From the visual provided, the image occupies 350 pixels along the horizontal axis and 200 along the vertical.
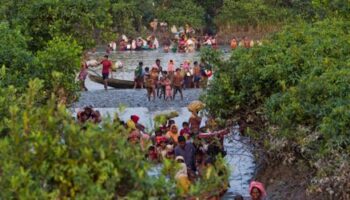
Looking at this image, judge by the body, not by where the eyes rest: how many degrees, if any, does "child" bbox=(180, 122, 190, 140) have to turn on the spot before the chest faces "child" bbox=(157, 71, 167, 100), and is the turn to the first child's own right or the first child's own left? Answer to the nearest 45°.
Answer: approximately 180°

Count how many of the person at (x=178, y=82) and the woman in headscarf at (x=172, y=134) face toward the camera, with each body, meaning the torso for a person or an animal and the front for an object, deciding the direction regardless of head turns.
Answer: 2

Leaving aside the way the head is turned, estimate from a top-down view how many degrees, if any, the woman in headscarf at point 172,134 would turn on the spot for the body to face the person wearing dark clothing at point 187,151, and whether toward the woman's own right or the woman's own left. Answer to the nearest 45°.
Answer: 0° — they already face them

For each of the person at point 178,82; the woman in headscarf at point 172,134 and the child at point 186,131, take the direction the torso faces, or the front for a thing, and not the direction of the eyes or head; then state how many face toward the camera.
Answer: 3

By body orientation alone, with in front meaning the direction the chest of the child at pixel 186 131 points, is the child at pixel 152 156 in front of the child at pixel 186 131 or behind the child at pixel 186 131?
in front

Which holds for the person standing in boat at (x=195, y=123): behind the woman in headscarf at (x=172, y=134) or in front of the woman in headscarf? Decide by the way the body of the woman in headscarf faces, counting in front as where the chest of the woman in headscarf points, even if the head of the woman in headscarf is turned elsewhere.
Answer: behind

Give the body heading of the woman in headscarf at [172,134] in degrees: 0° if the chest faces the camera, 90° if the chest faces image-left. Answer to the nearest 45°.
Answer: approximately 0°

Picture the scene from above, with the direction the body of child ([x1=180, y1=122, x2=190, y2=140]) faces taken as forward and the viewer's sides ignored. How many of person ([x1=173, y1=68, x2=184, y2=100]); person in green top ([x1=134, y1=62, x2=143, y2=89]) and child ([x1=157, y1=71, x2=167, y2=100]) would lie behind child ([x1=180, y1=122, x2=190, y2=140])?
3

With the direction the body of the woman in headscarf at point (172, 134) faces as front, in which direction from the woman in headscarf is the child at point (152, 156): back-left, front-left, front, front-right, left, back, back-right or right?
front

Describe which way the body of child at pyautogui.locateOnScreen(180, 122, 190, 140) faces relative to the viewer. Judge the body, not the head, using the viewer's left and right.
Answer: facing the viewer

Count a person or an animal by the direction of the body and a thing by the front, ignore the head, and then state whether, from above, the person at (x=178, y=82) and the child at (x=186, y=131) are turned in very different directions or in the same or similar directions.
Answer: same or similar directions

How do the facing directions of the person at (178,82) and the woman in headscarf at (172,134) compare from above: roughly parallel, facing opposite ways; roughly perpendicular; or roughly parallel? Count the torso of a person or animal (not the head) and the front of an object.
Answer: roughly parallel

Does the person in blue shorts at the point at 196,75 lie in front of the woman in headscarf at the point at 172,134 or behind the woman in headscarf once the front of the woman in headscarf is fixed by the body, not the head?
behind

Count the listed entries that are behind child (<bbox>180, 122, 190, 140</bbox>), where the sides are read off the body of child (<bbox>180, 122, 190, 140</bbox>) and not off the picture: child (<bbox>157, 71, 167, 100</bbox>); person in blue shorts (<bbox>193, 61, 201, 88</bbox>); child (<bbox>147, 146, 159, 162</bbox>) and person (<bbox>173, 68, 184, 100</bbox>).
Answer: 3
